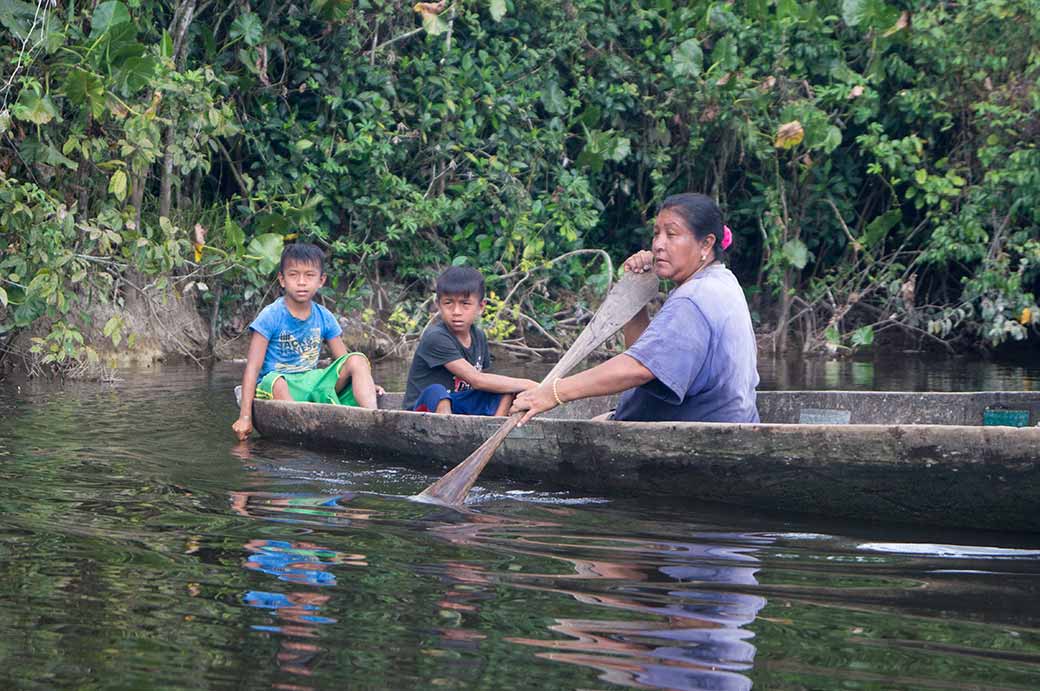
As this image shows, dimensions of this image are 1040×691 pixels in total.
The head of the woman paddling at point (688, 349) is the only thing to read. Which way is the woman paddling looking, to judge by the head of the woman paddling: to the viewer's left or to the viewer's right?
to the viewer's left

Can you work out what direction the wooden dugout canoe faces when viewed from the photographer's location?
facing to the left of the viewer

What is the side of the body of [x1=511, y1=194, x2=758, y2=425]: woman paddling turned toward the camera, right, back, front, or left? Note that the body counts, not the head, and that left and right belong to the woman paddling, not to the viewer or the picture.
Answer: left

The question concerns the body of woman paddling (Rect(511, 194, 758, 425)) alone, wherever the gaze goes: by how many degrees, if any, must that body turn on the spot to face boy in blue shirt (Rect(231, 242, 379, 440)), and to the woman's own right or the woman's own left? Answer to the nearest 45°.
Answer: approximately 45° to the woman's own right
